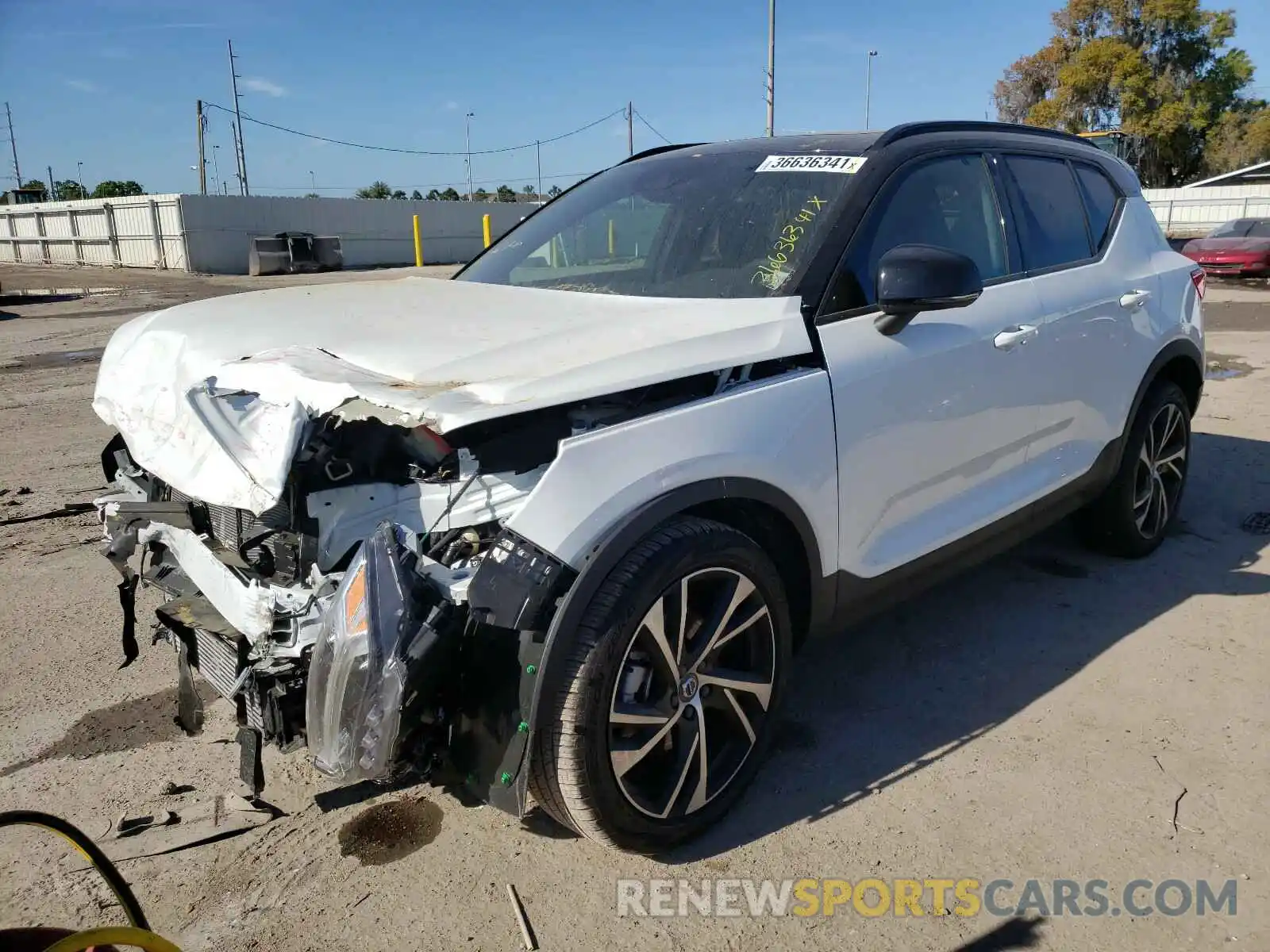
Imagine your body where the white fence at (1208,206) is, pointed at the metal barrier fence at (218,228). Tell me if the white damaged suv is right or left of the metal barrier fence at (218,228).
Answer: left

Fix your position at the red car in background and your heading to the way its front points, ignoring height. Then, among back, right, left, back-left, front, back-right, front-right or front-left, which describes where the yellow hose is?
front-left

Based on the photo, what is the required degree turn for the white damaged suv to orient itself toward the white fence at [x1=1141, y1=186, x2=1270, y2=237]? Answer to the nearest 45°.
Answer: approximately 180°

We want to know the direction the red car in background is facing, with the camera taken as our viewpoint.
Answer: facing the viewer and to the left of the viewer

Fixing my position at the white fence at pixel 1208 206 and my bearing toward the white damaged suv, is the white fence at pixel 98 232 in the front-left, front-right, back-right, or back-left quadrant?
front-right

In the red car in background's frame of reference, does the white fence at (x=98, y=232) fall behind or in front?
in front

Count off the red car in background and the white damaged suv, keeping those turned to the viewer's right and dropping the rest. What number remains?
0

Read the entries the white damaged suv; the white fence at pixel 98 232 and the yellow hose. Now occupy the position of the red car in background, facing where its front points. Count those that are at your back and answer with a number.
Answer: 0

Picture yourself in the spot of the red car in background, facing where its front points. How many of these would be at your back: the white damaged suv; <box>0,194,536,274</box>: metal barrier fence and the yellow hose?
0

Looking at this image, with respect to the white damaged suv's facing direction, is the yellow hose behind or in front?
in front

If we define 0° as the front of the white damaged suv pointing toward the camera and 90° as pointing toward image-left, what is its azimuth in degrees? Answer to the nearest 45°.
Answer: approximately 45°

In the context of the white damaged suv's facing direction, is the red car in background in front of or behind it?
behind

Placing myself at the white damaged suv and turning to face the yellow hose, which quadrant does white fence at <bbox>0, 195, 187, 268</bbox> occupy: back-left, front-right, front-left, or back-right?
back-right

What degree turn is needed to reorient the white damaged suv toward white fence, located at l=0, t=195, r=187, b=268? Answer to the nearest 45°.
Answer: approximately 90° to its right
